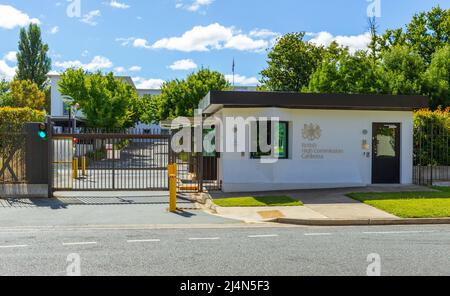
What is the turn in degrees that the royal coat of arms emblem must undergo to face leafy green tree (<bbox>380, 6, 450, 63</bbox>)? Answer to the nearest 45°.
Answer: approximately 180°

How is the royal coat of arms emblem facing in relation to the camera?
toward the camera

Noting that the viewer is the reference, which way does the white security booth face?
facing the viewer

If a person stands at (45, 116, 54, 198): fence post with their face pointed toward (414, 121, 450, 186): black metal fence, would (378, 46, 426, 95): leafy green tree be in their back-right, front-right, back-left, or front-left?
front-left

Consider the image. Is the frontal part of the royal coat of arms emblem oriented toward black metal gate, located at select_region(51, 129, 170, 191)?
no

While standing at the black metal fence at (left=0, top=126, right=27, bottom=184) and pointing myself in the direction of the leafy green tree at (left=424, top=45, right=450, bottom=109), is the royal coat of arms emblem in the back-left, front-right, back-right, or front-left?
front-right

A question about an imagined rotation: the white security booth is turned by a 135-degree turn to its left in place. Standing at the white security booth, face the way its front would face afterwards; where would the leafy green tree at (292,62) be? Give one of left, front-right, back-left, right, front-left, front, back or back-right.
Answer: front-left

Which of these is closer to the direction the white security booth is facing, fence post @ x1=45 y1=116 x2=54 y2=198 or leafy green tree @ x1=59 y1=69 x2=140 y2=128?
the fence post

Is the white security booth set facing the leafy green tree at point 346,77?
no

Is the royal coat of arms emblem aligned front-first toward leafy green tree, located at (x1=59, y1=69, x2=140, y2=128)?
no

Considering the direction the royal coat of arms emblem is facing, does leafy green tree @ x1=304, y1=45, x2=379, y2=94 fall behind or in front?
behind

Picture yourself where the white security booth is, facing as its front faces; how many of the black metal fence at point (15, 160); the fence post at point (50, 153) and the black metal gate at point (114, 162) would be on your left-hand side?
0

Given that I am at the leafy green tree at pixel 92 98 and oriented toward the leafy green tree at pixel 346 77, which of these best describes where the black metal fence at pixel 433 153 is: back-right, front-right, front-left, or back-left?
front-right

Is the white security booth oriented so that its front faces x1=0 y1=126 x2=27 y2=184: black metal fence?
no

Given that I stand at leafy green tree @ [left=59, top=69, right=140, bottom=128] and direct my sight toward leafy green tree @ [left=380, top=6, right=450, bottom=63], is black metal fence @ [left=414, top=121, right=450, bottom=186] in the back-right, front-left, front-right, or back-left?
front-right

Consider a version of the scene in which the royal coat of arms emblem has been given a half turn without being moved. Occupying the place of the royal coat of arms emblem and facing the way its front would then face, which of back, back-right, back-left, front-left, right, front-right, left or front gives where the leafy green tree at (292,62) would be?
front

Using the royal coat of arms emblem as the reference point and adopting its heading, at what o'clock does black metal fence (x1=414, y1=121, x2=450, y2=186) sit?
The black metal fence is roughly at 8 o'clock from the royal coat of arms emblem.

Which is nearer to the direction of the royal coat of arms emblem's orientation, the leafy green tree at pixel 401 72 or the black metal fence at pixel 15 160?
the black metal fence

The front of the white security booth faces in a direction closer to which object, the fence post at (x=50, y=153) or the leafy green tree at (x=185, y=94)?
the fence post

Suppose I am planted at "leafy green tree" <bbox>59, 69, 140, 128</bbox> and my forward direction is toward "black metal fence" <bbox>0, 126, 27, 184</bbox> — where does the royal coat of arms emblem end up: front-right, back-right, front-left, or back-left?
front-left
